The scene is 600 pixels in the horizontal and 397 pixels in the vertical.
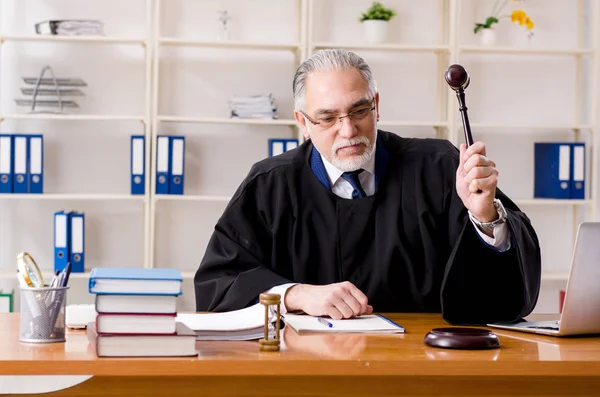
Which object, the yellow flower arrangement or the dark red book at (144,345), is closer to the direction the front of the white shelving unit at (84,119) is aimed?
the dark red book

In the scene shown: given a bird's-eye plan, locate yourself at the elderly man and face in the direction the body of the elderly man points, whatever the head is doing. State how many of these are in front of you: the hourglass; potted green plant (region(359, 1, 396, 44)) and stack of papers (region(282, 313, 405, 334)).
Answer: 2

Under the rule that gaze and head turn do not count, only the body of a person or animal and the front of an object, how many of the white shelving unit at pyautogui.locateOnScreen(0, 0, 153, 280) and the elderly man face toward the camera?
2

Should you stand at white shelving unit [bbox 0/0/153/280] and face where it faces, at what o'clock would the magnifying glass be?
The magnifying glass is roughly at 12 o'clock from the white shelving unit.

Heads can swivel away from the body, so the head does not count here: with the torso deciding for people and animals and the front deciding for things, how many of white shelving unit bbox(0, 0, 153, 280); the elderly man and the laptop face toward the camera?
2

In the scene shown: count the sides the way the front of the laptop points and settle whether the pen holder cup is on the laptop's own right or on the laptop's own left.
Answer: on the laptop's own left

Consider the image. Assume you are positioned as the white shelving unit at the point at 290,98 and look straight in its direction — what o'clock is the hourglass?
The hourglass is roughly at 12 o'clock from the white shelving unit.

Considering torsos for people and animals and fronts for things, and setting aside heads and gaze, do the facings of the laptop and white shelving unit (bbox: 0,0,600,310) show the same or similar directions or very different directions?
very different directions

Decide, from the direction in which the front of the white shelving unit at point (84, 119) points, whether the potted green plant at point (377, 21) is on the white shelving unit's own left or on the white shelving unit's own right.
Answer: on the white shelving unit's own left

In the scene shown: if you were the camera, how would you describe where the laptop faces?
facing away from the viewer and to the left of the viewer

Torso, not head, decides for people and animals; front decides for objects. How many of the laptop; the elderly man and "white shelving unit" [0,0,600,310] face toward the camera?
2
